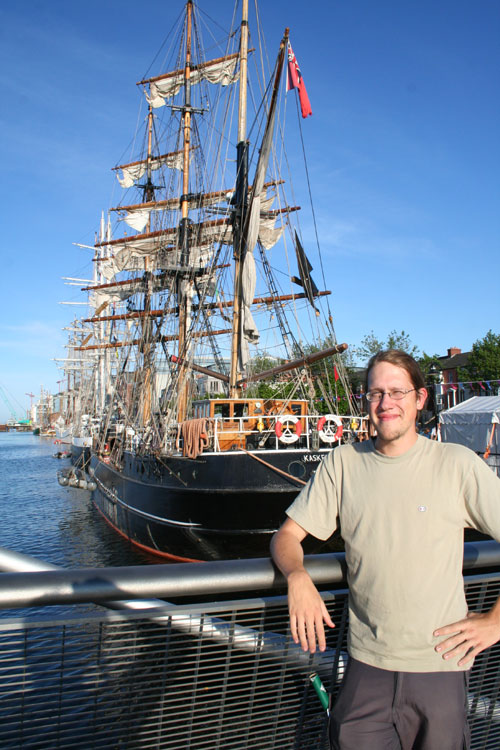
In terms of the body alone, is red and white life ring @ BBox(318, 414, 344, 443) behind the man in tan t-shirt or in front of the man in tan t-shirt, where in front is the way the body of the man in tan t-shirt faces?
behind

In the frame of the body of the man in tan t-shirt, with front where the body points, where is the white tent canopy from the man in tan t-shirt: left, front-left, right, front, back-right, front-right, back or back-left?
back

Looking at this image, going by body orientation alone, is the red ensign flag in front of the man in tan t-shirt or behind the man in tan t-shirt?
behind
